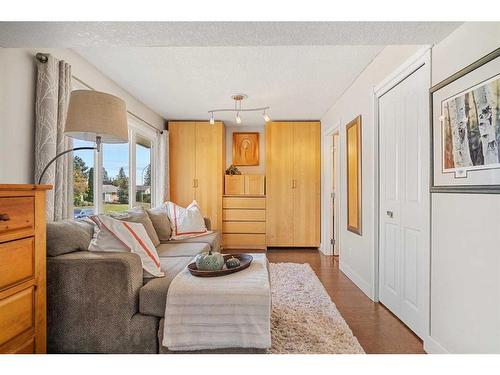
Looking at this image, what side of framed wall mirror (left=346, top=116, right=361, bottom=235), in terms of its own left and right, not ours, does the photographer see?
left

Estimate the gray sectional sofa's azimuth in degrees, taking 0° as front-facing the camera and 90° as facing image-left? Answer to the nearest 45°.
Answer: approximately 270°

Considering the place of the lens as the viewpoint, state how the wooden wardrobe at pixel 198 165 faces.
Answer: facing the viewer

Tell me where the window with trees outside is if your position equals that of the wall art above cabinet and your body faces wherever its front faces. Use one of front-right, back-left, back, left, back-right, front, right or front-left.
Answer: front-right

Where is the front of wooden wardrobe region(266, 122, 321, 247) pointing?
toward the camera

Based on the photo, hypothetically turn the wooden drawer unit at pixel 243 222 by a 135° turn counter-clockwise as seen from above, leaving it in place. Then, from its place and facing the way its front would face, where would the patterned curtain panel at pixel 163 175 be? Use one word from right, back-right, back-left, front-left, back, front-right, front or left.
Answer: back-left

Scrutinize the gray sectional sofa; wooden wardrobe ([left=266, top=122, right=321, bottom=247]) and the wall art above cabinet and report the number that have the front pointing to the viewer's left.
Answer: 0

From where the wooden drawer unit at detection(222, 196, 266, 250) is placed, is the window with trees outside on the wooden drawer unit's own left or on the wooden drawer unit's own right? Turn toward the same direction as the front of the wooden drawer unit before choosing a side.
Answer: on the wooden drawer unit's own right

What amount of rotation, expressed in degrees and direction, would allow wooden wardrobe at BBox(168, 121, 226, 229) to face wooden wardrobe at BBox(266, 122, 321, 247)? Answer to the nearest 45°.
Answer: approximately 90° to its left

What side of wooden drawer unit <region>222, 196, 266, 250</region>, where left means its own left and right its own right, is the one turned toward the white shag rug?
front

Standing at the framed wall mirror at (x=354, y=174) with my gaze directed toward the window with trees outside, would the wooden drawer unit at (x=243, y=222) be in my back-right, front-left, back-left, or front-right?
front-right

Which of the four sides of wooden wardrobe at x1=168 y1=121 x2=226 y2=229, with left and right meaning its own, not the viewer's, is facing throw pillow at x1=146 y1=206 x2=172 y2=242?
front

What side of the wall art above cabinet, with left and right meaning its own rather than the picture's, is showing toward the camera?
front
